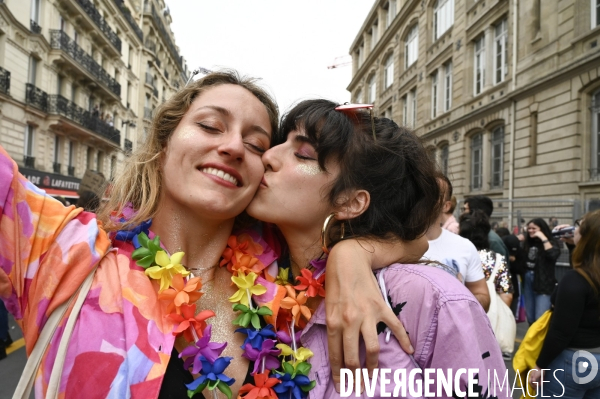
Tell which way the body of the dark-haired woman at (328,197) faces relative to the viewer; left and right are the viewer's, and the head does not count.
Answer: facing to the left of the viewer

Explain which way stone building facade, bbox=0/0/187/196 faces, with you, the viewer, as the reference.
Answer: facing the viewer and to the right of the viewer

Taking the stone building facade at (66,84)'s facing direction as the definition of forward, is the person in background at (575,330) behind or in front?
in front

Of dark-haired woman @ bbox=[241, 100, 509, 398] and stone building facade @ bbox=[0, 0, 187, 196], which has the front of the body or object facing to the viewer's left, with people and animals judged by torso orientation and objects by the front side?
the dark-haired woman

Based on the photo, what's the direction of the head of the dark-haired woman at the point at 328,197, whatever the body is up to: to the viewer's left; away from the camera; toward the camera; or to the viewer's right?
to the viewer's left

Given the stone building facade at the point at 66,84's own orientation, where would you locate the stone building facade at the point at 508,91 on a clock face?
the stone building facade at the point at 508,91 is roughly at 12 o'clock from the stone building facade at the point at 66,84.

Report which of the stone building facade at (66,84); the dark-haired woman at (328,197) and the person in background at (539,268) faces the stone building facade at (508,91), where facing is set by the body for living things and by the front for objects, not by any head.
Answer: the stone building facade at (66,84)

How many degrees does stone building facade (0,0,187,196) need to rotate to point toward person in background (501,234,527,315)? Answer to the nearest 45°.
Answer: approximately 45° to its right

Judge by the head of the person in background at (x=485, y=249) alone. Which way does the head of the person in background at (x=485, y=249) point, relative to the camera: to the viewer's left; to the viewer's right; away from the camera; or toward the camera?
away from the camera

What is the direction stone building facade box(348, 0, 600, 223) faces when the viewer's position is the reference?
facing the viewer and to the left of the viewer

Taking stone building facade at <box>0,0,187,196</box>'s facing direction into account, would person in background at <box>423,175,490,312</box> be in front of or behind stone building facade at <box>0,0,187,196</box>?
in front

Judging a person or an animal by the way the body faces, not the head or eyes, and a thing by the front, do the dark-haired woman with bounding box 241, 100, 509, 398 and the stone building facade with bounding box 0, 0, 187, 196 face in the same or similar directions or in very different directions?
very different directions
